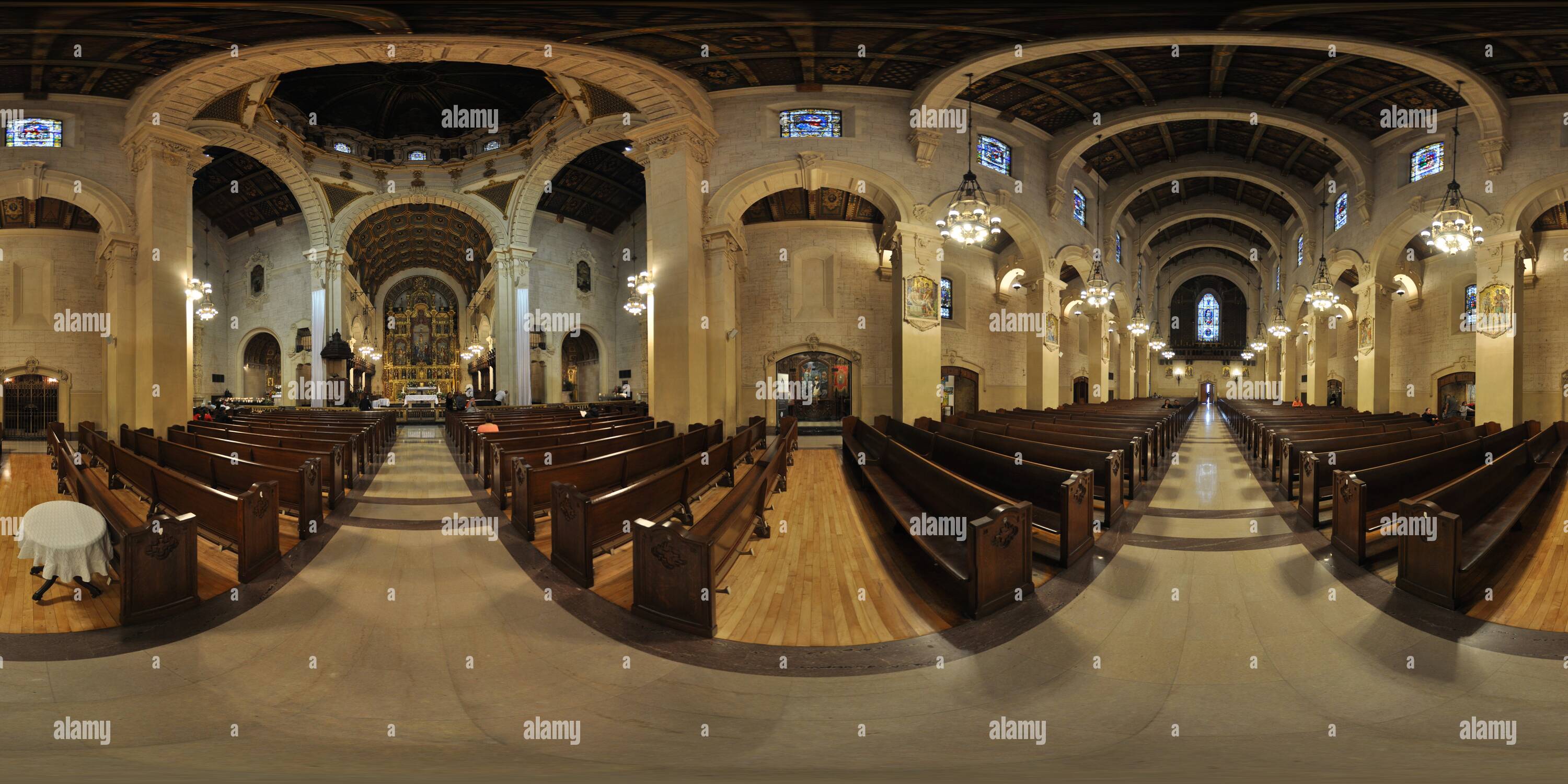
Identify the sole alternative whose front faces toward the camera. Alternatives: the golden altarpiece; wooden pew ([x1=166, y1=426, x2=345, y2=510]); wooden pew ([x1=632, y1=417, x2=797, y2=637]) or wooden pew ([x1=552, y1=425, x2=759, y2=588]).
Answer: the golden altarpiece

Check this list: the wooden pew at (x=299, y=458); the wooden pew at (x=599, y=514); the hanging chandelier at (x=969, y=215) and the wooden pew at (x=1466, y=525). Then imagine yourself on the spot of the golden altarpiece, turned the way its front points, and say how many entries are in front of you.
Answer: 4

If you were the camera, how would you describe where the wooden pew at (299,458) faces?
facing away from the viewer and to the right of the viewer

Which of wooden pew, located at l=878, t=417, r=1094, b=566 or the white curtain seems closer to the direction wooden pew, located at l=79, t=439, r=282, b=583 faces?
the white curtain

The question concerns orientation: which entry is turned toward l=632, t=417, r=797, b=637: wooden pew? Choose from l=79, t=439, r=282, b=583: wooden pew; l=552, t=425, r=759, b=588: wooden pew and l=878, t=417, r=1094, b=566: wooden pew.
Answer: l=878, t=417, r=1094, b=566: wooden pew

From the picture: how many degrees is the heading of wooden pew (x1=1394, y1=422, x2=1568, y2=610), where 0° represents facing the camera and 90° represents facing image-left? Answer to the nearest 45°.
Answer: approximately 315°

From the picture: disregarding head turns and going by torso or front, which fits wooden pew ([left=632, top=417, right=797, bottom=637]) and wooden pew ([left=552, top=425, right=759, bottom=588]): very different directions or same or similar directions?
same or similar directions

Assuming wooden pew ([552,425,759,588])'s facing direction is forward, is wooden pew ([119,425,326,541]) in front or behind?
in front

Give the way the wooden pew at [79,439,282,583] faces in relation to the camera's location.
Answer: facing away from the viewer and to the right of the viewer

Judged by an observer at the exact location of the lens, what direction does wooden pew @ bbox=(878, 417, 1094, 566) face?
facing the viewer and to the left of the viewer

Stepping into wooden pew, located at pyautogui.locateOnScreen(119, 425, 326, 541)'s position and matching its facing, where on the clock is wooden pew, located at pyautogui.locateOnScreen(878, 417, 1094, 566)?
wooden pew, located at pyautogui.locateOnScreen(878, 417, 1094, 566) is roughly at 3 o'clock from wooden pew, located at pyautogui.locateOnScreen(119, 425, 326, 541).

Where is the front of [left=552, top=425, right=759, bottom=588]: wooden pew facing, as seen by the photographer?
facing away from the viewer and to the left of the viewer

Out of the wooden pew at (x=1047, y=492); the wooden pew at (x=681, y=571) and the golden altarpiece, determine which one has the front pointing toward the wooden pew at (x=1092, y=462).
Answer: the golden altarpiece

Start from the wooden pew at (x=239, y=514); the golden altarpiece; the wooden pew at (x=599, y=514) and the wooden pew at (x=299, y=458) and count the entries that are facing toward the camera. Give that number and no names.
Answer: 1

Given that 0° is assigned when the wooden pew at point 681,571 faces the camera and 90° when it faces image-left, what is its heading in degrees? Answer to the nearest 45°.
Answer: approximately 135°

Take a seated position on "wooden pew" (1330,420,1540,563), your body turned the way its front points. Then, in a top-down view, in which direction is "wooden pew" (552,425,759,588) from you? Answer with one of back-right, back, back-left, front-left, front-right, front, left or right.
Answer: right
